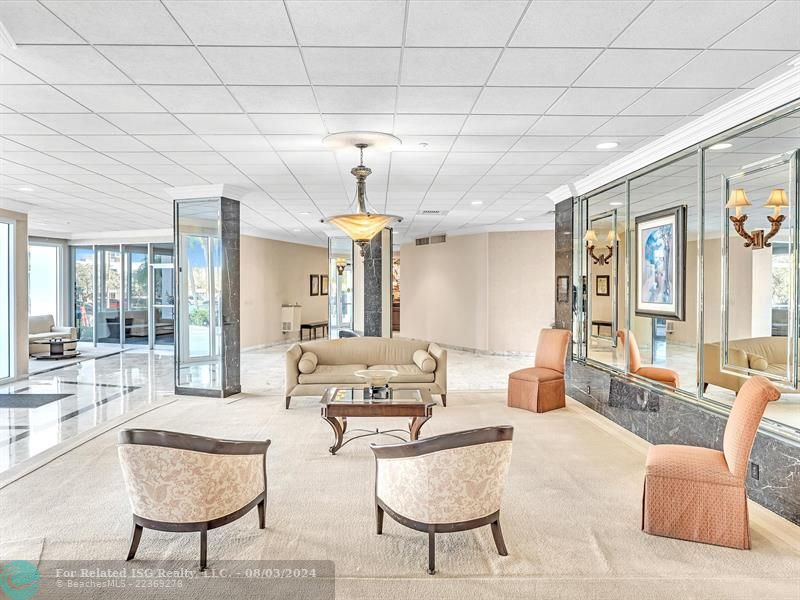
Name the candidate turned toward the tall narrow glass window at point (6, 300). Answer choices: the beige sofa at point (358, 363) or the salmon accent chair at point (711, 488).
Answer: the salmon accent chair

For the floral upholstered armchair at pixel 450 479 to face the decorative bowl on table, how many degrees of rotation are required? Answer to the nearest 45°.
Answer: approximately 45° to its right

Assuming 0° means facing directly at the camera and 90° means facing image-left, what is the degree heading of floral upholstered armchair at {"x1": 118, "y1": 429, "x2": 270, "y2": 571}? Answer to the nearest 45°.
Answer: approximately 225°

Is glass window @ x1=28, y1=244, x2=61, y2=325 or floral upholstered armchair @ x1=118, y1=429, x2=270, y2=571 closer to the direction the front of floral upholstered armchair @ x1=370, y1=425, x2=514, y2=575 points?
the glass window

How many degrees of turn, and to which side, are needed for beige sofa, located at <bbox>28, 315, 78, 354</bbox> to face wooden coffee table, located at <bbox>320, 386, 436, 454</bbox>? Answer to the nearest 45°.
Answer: approximately 45° to its right

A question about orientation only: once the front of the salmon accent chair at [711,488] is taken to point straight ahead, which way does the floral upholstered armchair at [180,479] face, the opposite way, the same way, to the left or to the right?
to the right

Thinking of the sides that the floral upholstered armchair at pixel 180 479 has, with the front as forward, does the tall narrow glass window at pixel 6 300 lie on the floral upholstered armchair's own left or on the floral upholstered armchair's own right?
on the floral upholstered armchair's own left

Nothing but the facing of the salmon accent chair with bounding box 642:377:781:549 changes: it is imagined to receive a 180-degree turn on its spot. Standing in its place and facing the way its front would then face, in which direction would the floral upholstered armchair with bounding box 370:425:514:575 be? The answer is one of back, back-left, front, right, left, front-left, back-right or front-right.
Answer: back-right

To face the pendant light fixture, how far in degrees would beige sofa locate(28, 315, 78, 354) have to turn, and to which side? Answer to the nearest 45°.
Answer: approximately 45° to its right

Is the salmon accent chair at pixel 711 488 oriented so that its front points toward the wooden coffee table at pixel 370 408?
yes

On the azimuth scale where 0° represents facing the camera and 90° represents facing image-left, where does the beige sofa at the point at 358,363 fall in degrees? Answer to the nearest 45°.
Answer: approximately 0°

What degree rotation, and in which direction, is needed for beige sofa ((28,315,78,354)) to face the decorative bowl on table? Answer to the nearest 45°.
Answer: approximately 45° to its right

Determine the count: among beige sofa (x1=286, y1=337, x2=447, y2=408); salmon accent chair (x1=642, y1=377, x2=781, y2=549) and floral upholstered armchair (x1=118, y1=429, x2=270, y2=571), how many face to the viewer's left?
1

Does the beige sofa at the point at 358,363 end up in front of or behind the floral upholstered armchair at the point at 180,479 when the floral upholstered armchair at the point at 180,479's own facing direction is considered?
in front
